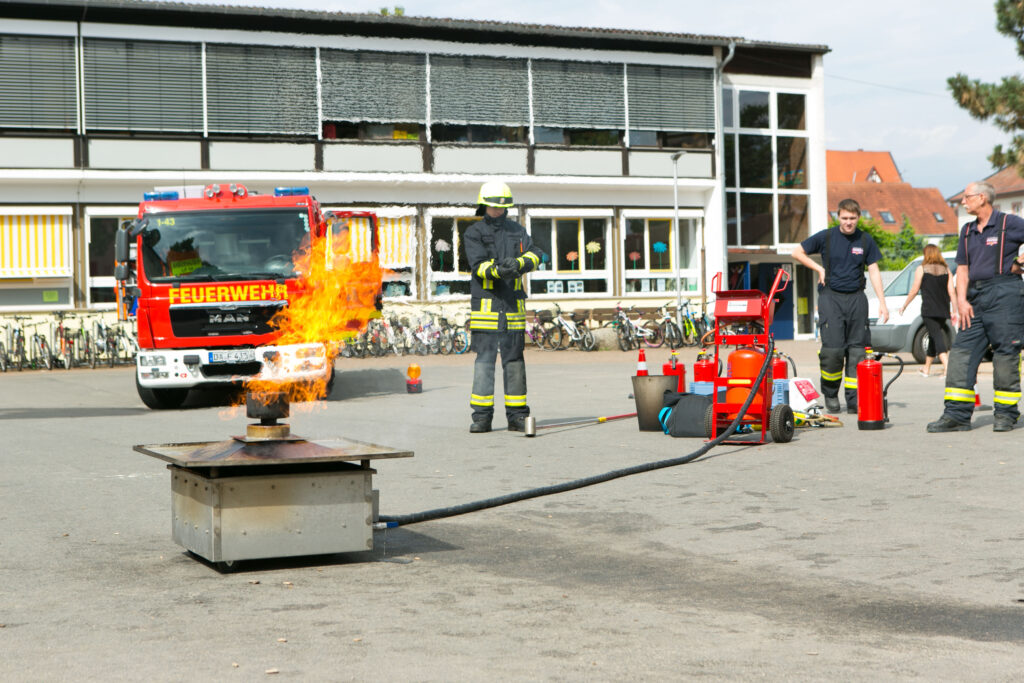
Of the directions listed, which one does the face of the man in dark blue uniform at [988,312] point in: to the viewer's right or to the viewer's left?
to the viewer's left

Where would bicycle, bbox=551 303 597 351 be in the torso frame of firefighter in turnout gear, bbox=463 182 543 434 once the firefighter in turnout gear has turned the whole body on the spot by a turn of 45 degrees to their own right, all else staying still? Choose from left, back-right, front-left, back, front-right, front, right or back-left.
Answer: back-right

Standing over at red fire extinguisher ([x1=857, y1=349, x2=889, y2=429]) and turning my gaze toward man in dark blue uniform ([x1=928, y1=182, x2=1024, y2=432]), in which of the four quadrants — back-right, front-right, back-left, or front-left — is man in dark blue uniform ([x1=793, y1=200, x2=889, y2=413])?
back-left

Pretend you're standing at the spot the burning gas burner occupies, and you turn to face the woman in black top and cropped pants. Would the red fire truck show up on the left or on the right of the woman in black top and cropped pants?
left

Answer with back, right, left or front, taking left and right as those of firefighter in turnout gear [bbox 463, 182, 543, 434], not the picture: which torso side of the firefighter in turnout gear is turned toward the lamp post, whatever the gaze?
back

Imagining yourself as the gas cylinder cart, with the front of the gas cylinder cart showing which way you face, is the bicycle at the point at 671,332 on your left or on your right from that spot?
on your right

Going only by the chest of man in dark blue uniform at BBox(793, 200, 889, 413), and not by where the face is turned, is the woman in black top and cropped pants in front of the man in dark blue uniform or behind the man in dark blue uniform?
behind

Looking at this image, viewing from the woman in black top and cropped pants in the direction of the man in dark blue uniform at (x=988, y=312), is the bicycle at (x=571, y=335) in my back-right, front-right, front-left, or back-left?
back-right

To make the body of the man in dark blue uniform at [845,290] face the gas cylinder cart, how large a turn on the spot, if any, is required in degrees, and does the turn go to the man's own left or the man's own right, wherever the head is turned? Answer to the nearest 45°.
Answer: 0° — they already face it

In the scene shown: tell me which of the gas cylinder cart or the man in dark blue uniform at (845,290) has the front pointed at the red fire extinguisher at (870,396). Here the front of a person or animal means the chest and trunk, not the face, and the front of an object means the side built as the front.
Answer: the man in dark blue uniform

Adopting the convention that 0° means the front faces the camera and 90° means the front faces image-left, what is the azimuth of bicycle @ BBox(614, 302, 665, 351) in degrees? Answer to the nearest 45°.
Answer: approximately 45°

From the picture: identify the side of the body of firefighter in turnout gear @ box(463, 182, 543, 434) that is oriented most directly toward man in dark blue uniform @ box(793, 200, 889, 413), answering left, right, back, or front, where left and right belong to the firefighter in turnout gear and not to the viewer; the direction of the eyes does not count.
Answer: left

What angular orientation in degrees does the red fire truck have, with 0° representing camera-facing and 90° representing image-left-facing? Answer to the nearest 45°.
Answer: approximately 0°
